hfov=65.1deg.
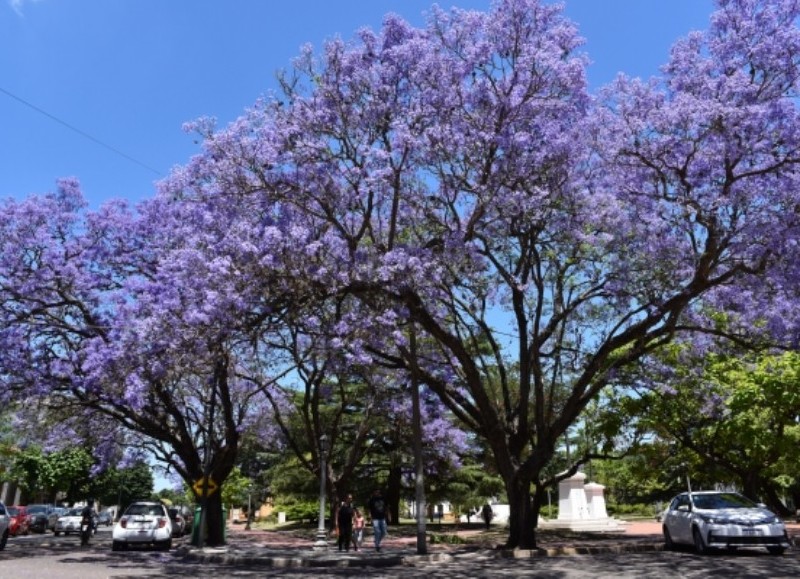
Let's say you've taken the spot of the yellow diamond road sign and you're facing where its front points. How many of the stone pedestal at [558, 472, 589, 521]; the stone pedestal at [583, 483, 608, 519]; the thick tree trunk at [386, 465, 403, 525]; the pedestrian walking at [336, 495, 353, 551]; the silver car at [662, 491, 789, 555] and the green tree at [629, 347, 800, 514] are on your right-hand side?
0

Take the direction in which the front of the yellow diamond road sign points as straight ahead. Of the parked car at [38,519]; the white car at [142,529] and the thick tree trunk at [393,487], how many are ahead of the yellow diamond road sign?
0

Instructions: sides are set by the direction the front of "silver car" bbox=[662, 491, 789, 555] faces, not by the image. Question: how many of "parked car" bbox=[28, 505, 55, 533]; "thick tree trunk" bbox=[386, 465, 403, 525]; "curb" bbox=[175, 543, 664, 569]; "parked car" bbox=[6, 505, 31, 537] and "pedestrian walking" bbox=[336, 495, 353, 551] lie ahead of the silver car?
0

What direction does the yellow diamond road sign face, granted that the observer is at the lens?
facing the viewer

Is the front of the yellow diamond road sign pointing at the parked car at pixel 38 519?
no
